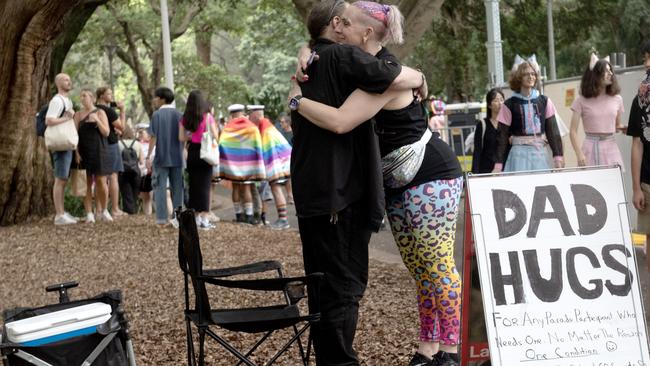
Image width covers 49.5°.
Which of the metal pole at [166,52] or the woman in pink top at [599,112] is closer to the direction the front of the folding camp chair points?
the woman in pink top

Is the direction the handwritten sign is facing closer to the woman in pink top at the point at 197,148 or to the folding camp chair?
the folding camp chair

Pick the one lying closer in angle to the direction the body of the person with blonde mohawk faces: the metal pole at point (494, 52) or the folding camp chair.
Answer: the folding camp chair

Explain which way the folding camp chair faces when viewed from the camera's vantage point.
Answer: facing to the right of the viewer

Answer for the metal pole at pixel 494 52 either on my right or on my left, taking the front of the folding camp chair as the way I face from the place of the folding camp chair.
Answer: on my left

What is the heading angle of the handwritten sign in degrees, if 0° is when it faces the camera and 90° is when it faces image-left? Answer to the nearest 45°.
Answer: approximately 0°
